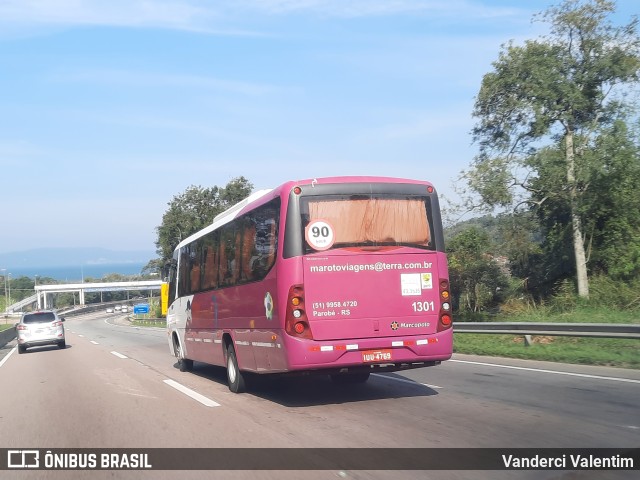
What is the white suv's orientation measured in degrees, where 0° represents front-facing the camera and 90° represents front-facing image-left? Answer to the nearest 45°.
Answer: approximately 180°

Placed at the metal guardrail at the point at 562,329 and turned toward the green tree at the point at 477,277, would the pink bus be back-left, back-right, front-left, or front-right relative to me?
back-left

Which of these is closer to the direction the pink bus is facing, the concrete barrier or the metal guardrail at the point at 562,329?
the concrete barrier

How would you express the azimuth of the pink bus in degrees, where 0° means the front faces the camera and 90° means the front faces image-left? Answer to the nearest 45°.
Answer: approximately 135°

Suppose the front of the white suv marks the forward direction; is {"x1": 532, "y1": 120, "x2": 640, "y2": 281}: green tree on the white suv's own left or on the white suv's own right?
on the white suv's own right

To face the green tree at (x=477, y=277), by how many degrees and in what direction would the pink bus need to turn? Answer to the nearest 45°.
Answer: approximately 45° to its right

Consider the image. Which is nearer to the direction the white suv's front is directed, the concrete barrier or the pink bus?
the concrete barrier

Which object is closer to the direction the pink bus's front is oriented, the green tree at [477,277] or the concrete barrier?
the concrete barrier

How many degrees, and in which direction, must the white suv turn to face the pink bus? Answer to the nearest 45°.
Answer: approximately 180°

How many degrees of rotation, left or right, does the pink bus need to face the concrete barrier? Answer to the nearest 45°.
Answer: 0° — it already faces it

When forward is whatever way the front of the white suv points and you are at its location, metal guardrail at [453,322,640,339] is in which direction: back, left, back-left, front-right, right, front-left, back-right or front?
back-right

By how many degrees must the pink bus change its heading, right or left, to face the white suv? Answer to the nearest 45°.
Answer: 0° — it already faces it

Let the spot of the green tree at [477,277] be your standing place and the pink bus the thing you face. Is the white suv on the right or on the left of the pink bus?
right

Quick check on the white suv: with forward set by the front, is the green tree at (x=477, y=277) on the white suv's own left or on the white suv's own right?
on the white suv's own right
